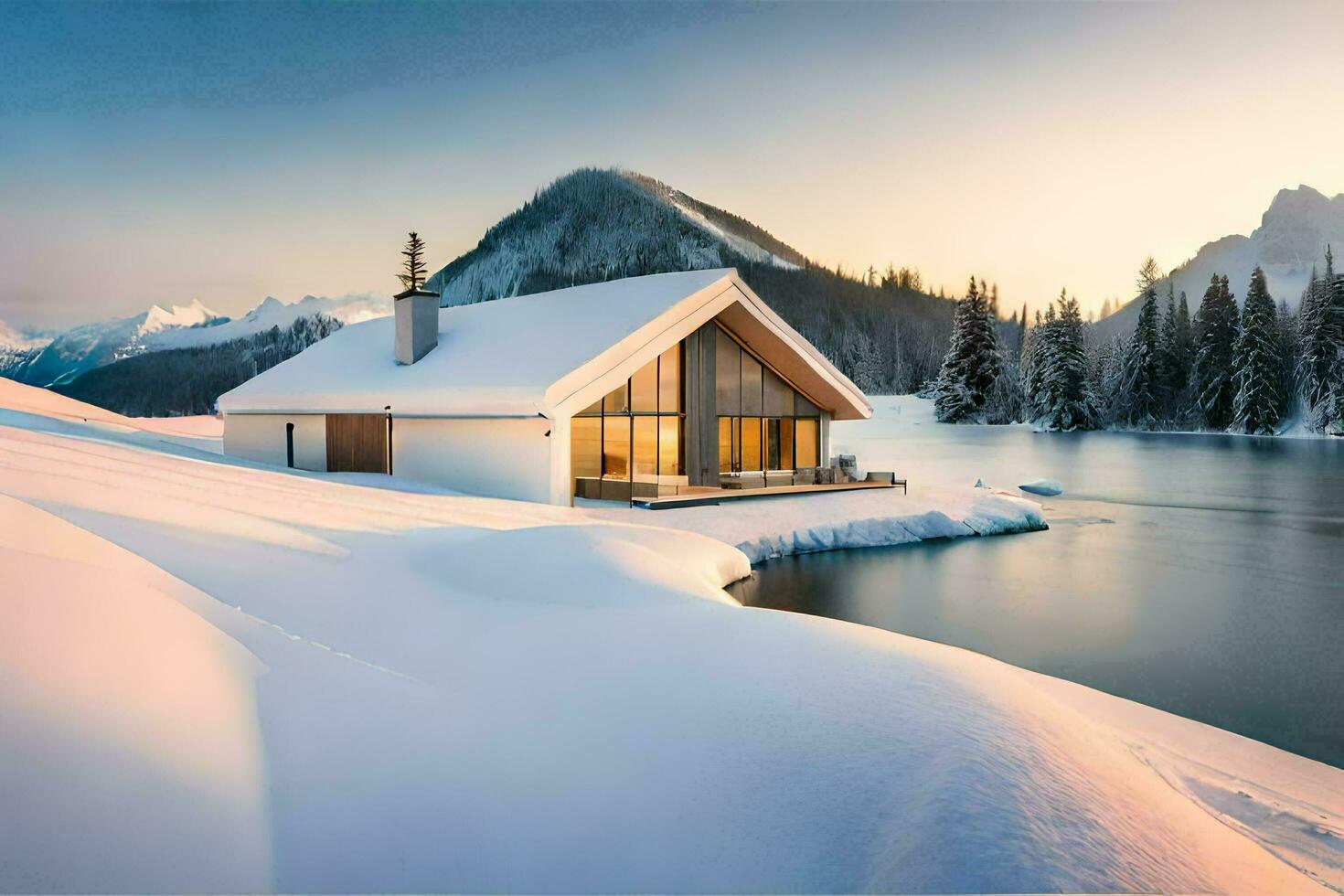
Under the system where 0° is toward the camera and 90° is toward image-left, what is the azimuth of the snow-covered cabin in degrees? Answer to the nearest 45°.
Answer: approximately 315°

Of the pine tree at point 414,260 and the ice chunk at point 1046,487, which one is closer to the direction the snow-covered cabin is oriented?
the ice chunk

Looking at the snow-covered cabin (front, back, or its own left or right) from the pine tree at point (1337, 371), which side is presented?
left

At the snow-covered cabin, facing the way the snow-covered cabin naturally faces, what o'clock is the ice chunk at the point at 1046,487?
The ice chunk is roughly at 10 o'clock from the snow-covered cabin.
